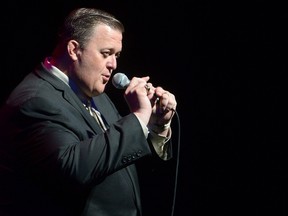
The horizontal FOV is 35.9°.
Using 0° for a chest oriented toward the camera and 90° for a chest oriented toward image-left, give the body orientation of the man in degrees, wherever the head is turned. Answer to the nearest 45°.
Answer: approximately 315°
